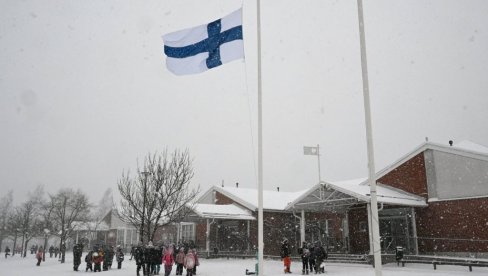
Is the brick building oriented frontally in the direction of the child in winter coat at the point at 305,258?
yes

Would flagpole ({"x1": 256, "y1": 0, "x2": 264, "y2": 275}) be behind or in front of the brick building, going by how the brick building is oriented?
in front

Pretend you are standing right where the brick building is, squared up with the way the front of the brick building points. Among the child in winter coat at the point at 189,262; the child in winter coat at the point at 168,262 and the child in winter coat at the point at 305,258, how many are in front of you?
3

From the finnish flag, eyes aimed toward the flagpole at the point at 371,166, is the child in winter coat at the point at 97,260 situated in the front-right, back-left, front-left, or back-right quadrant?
back-left

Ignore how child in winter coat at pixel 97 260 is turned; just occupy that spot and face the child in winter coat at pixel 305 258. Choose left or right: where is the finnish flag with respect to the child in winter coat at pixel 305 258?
right

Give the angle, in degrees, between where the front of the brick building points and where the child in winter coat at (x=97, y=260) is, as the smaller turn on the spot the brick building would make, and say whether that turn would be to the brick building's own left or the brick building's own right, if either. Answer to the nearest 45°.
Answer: approximately 45° to the brick building's own right

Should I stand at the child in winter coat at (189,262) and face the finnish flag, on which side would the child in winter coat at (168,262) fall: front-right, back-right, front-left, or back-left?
back-right

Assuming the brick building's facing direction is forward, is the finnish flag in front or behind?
in front

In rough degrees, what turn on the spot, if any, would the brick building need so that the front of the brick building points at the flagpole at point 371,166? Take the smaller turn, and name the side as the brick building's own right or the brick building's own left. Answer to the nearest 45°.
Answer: approximately 45° to the brick building's own left

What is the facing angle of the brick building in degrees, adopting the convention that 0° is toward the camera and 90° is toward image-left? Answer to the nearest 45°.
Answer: approximately 45°
